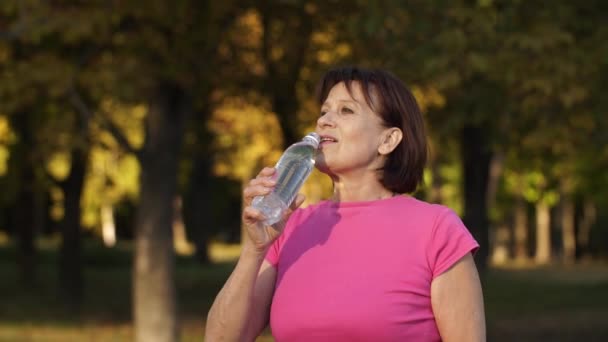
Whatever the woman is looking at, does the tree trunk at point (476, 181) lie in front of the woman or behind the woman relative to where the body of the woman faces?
behind

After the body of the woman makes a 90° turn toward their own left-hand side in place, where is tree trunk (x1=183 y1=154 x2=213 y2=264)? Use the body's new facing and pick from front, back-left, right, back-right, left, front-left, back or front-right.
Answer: back-left

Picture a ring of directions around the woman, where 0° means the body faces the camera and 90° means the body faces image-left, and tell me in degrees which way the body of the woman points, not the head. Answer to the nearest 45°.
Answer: approximately 45°

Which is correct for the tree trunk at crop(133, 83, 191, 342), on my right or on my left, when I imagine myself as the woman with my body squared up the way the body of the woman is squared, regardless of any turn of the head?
on my right
